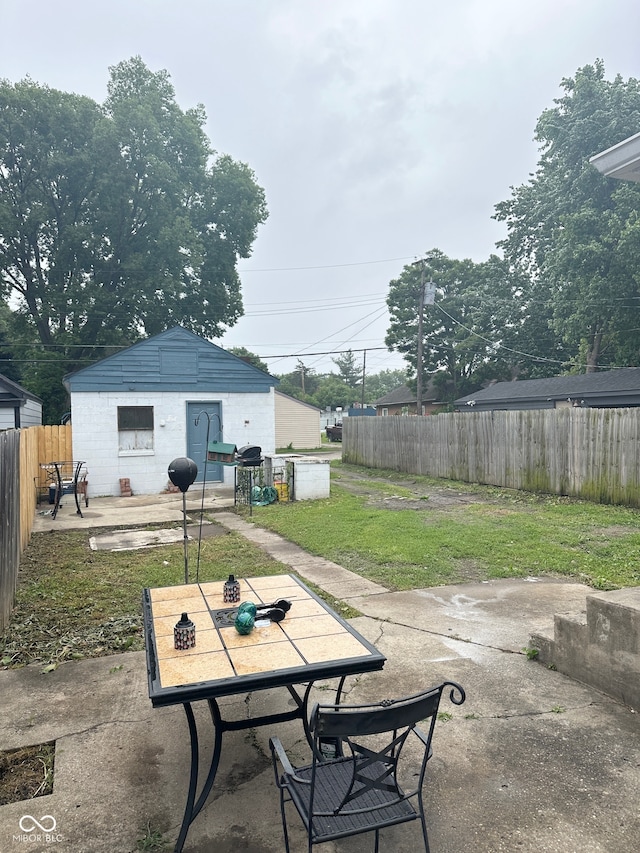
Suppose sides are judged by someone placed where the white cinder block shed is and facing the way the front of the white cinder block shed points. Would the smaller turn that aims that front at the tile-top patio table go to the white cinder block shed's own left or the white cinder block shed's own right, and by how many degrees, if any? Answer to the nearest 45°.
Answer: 0° — it already faces it

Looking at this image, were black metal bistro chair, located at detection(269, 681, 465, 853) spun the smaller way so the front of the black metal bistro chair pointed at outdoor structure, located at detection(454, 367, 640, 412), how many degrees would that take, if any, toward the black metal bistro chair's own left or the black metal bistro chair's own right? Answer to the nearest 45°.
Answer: approximately 45° to the black metal bistro chair's own right

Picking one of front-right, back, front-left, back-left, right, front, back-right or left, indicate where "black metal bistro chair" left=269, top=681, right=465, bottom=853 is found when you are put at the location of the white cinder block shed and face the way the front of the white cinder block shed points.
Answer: front

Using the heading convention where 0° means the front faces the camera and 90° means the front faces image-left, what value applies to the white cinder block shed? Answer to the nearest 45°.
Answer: approximately 0°

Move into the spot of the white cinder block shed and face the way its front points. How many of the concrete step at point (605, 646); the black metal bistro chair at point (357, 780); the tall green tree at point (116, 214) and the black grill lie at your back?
1

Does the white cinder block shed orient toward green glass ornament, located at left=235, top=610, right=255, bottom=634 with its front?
yes

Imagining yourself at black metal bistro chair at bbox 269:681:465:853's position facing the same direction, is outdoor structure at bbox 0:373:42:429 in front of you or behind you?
in front

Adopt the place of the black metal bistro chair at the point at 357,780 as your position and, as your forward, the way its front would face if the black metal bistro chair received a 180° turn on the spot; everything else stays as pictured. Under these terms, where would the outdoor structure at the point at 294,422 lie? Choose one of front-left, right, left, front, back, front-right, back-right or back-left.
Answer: back-left

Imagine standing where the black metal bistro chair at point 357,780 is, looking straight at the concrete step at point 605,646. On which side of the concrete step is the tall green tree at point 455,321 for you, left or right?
left

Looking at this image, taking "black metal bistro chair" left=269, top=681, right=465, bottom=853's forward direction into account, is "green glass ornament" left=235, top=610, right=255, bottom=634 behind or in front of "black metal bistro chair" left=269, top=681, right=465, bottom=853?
in front

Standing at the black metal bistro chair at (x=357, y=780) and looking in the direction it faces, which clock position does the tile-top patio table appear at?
The tile-top patio table is roughly at 12 o'clock from the black metal bistro chair.
